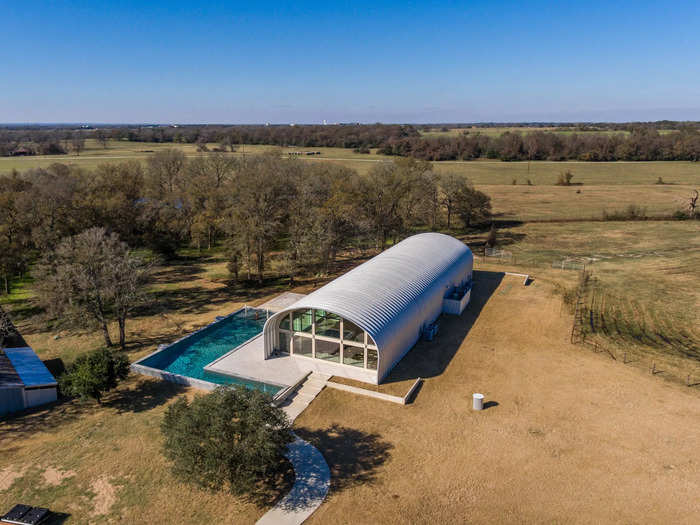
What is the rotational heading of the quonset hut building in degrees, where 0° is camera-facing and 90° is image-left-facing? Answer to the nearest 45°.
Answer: approximately 45°

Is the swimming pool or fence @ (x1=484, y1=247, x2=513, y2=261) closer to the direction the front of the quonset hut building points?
the swimming pool

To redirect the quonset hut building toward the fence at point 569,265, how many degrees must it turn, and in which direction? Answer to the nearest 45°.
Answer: approximately 180°

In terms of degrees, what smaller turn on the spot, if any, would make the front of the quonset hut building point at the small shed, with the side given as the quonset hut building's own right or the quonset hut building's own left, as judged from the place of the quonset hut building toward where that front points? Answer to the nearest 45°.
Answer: approximately 45° to the quonset hut building's own right

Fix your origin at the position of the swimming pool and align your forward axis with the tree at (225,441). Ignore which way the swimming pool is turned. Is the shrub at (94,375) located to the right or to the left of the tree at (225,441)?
right

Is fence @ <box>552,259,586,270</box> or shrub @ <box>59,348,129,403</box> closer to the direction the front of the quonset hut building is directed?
the shrub

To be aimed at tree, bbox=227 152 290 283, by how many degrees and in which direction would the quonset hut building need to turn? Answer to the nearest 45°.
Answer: approximately 90° to its right

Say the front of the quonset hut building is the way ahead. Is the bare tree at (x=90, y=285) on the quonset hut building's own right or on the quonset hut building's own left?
on the quonset hut building's own right

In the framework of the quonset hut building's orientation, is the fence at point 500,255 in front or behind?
behind

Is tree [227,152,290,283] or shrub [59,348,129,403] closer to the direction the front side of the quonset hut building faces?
the shrub

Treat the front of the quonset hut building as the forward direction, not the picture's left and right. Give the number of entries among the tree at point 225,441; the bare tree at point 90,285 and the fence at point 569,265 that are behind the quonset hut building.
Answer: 1
